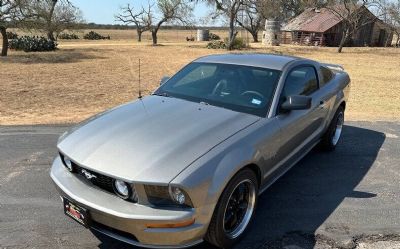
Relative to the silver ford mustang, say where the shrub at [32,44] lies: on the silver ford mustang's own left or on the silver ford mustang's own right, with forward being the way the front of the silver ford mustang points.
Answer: on the silver ford mustang's own right

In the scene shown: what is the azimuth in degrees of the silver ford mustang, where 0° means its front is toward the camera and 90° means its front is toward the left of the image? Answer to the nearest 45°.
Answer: approximately 45°

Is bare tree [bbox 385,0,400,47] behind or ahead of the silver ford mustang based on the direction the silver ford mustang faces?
behind

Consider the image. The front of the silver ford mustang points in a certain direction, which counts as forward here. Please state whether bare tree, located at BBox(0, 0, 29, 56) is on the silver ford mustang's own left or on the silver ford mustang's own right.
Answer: on the silver ford mustang's own right

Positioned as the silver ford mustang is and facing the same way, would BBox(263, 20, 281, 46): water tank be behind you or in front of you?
behind
